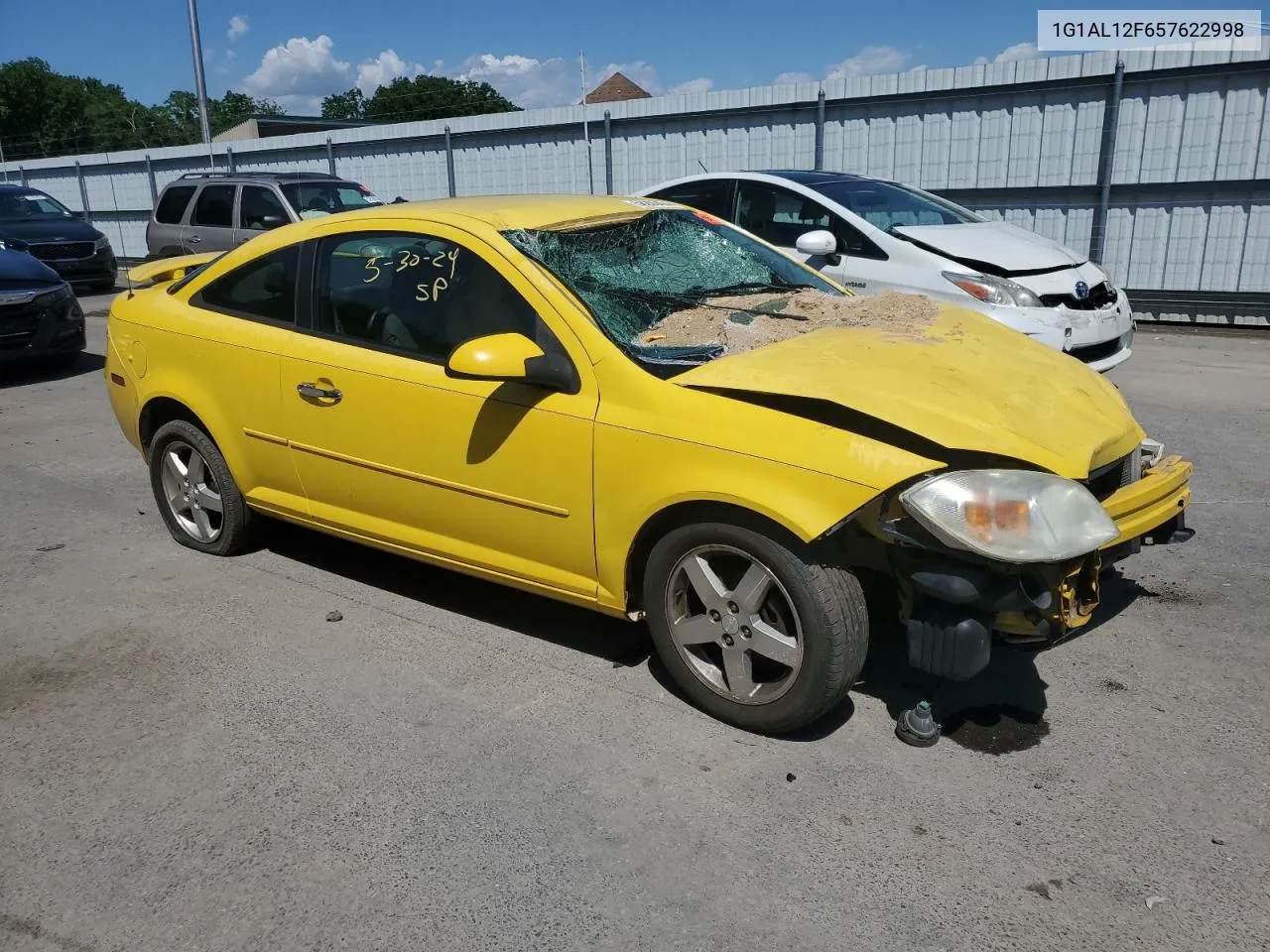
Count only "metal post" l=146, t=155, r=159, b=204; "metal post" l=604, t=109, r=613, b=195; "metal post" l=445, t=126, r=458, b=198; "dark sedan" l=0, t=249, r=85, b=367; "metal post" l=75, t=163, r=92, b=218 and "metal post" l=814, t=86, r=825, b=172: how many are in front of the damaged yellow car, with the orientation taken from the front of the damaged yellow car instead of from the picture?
0

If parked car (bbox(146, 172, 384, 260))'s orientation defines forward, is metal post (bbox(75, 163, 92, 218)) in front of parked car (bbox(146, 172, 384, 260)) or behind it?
behind

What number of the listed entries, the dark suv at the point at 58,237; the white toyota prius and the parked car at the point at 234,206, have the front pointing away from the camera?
0

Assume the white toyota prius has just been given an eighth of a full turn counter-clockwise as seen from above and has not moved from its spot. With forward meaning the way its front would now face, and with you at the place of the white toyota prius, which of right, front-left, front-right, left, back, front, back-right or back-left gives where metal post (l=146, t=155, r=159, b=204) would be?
back-left

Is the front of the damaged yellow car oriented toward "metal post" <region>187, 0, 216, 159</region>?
no

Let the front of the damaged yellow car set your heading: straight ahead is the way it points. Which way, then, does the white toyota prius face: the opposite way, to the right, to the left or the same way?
the same way

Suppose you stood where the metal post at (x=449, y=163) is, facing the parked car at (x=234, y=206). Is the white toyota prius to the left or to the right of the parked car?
left

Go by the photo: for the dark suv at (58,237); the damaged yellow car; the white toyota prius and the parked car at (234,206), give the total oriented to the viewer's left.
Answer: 0

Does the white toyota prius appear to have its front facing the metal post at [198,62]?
no

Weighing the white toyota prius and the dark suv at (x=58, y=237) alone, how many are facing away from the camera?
0

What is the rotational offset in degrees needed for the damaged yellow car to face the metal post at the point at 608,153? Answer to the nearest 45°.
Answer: approximately 135° to its left

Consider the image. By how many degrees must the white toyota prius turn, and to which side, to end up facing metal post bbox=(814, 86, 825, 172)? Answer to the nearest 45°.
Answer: approximately 135° to its left

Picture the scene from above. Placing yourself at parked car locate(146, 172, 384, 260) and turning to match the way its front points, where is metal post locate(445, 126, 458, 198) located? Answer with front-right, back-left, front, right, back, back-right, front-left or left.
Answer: left

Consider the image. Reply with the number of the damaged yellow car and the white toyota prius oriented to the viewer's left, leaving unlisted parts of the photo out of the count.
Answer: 0

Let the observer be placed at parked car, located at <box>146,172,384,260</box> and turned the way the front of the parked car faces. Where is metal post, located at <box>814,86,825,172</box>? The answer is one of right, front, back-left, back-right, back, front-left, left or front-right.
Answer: front-left

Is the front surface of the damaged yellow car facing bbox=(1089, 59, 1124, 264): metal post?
no

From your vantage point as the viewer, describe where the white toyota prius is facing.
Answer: facing the viewer and to the right of the viewer

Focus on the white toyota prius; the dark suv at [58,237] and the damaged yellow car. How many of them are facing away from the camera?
0

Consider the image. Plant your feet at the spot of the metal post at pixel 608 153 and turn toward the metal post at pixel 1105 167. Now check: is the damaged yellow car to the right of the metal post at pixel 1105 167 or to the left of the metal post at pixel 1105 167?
right
